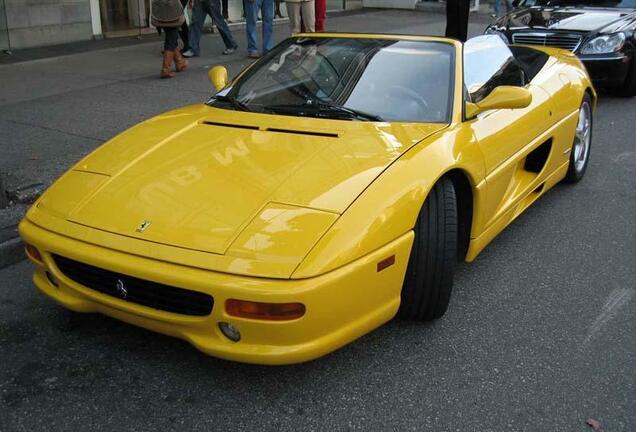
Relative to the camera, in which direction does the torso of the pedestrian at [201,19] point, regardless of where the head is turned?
to the viewer's left

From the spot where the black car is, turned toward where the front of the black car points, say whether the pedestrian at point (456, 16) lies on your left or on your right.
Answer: on your right

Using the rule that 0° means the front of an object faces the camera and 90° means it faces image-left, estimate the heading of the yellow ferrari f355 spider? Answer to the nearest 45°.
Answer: approximately 45°

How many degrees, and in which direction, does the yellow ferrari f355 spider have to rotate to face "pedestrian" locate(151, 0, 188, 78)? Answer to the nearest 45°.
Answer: approximately 135° to its right

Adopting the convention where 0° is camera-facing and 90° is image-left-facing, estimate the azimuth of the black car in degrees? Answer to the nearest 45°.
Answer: approximately 45°

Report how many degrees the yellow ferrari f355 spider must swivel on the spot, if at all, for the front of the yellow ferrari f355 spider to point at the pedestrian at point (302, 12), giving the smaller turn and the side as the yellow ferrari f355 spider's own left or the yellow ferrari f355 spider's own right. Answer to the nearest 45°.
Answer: approximately 135° to the yellow ferrari f355 spider's own right

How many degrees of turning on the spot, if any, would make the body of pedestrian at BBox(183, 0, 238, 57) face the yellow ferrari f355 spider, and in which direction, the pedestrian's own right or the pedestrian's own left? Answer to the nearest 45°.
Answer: approximately 90° to the pedestrian's own left
